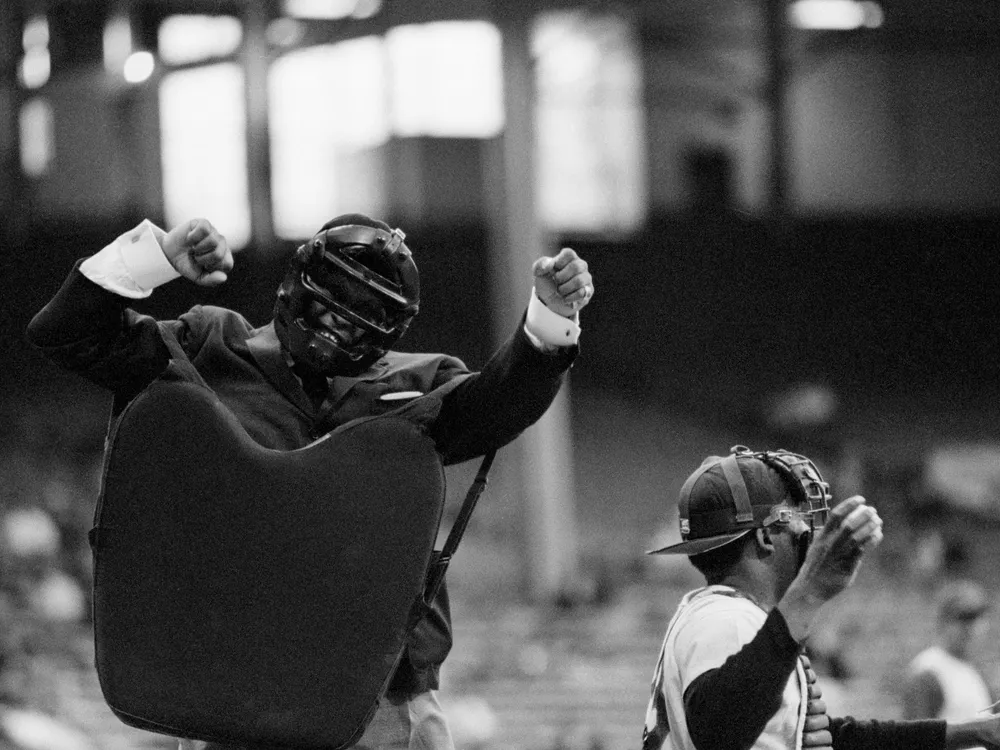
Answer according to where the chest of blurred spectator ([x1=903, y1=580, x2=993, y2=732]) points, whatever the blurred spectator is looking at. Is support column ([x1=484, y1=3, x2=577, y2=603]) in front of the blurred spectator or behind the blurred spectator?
behind

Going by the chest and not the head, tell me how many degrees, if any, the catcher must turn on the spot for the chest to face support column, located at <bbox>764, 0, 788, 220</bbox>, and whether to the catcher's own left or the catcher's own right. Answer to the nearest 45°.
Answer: approximately 90° to the catcher's own left

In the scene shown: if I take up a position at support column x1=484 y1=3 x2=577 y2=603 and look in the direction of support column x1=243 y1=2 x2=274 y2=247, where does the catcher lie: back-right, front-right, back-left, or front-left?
back-left

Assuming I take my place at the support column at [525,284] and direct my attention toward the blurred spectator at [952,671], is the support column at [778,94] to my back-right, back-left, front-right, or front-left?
back-left

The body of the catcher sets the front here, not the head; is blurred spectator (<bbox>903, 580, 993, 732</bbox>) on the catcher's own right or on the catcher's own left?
on the catcher's own left

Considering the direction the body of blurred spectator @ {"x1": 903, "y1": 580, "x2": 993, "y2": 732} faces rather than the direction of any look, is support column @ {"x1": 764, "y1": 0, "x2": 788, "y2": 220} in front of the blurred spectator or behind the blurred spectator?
behind

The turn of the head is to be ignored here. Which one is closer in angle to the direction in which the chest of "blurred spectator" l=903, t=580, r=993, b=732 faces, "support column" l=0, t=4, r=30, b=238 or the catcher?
the catcher

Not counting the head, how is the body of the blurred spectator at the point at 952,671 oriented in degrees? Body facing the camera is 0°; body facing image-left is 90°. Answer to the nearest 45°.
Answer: approximately 315°

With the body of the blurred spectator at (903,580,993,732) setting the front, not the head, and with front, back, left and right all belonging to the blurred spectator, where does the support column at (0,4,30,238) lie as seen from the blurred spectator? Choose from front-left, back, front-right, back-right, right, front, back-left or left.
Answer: back

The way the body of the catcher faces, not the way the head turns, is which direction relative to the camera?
to the viewer's right

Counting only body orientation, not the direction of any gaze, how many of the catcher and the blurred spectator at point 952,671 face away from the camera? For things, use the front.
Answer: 0
